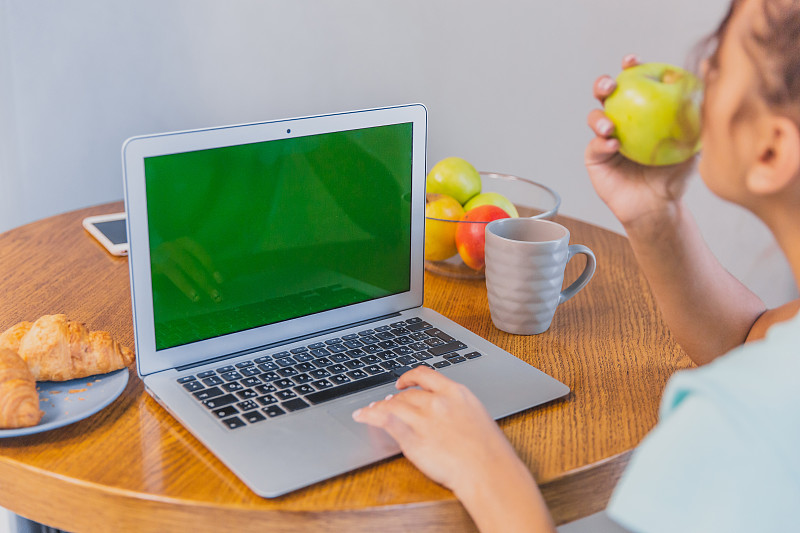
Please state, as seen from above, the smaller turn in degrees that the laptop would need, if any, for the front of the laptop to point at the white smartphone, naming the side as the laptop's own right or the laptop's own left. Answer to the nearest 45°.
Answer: approximately 180°

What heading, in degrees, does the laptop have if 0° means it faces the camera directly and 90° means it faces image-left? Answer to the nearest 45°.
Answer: approximately 315°

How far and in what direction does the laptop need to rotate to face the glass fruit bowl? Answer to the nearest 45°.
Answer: approximately 90° to its left
